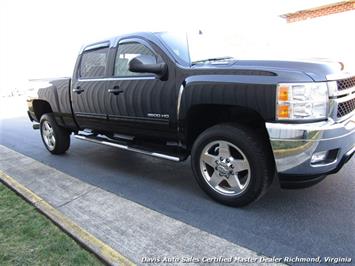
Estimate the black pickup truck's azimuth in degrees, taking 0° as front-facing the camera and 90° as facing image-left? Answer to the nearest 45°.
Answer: approximately 315°
